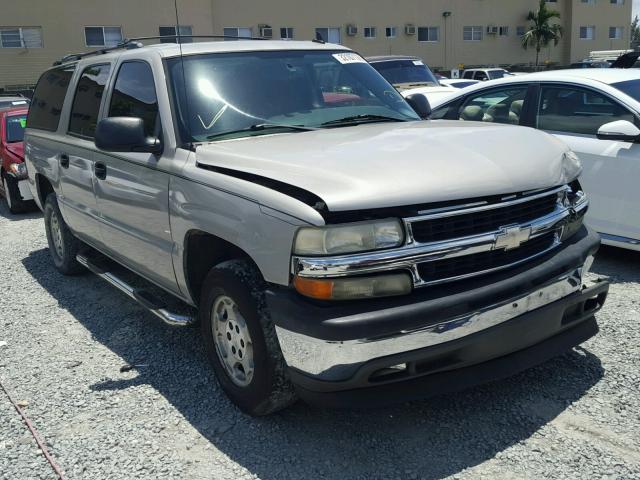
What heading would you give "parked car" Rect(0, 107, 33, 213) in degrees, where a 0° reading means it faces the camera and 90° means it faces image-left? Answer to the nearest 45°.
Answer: approximately 315°

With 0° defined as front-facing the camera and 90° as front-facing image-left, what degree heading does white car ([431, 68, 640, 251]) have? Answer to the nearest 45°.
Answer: approximately 315°

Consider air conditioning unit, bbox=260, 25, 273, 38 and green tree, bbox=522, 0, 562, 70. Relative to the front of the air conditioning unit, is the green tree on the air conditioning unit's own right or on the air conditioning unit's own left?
on the air conditioning unit's own left

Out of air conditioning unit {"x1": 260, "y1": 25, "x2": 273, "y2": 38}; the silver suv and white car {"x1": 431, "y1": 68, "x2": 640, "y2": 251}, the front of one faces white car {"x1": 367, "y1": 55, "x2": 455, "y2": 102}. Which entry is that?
the air conditioning unit

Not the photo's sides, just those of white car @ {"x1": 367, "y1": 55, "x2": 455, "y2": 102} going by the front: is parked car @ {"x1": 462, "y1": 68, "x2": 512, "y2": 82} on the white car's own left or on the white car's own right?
on the white car's own left

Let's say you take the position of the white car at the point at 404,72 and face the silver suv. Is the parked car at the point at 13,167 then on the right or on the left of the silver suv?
right

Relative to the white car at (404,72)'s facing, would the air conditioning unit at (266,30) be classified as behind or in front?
behind

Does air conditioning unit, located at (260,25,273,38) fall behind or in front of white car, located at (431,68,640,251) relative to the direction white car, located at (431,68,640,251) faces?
behind

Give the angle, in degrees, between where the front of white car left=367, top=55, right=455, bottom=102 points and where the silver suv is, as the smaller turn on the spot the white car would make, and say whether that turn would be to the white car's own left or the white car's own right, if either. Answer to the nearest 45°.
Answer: approximately 45° to the white car's own right

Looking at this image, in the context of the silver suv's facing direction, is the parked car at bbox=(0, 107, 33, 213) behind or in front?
behind
